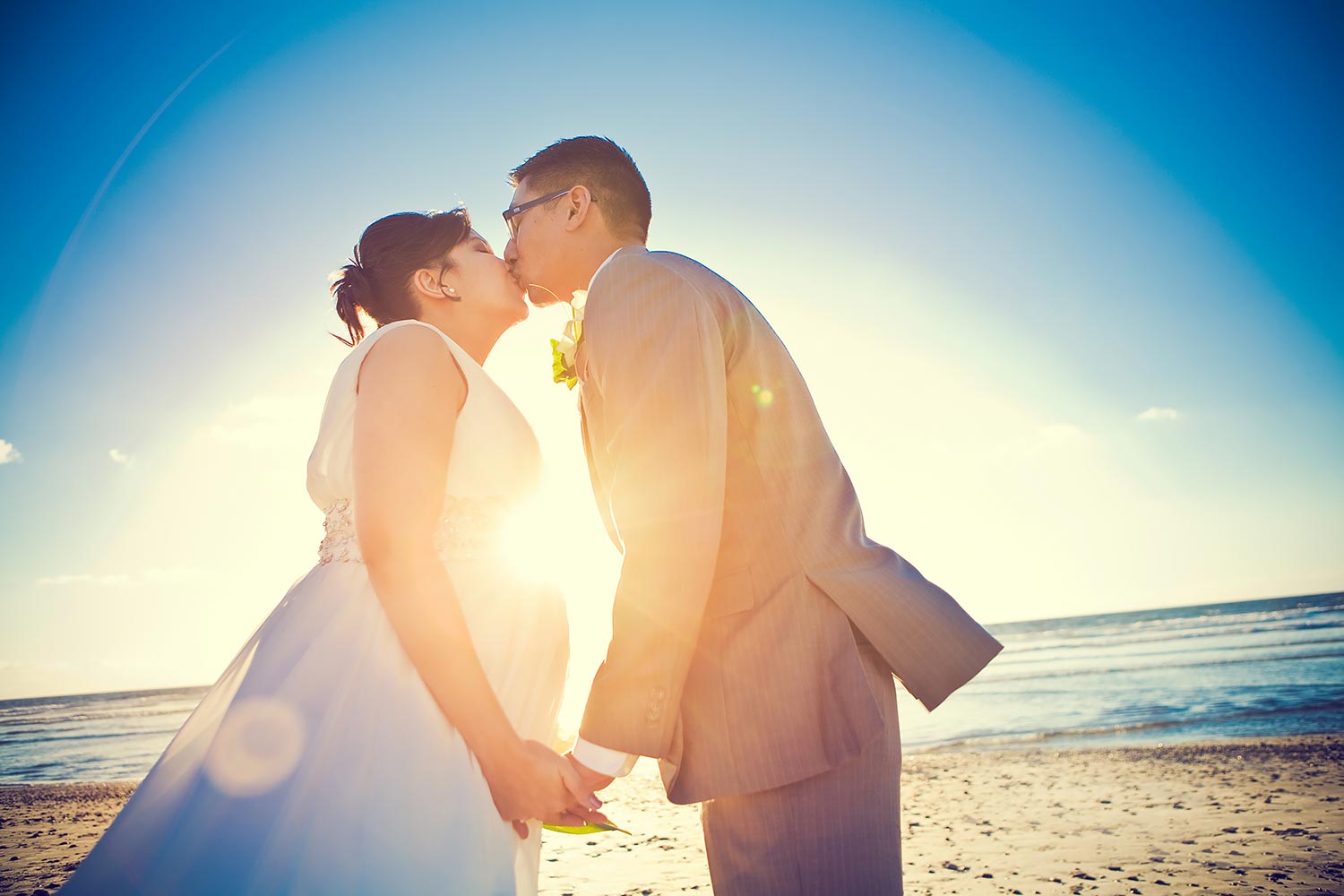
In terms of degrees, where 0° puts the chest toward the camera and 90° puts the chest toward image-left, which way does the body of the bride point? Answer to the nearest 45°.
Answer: approximately 270°

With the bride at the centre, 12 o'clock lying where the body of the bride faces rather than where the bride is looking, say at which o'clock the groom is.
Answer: The groom is roughly at 1 o'clock from the bride.

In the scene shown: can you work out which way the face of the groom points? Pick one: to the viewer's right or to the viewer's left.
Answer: to the viewer's left

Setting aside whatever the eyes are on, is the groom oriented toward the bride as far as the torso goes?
yes

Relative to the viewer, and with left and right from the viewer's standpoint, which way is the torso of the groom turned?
facing to the left of the viewer

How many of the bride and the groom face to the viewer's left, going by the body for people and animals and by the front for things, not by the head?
1

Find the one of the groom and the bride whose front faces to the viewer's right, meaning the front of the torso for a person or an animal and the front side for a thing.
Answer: the bride

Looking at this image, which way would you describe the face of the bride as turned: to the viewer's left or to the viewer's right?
to the viewer's right
